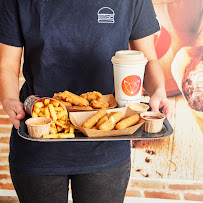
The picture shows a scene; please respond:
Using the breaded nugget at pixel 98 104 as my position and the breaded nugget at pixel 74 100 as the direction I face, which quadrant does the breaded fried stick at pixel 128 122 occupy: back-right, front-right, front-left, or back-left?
back-left

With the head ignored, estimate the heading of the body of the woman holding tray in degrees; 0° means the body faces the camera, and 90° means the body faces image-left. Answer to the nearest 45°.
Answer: approximately 0°
